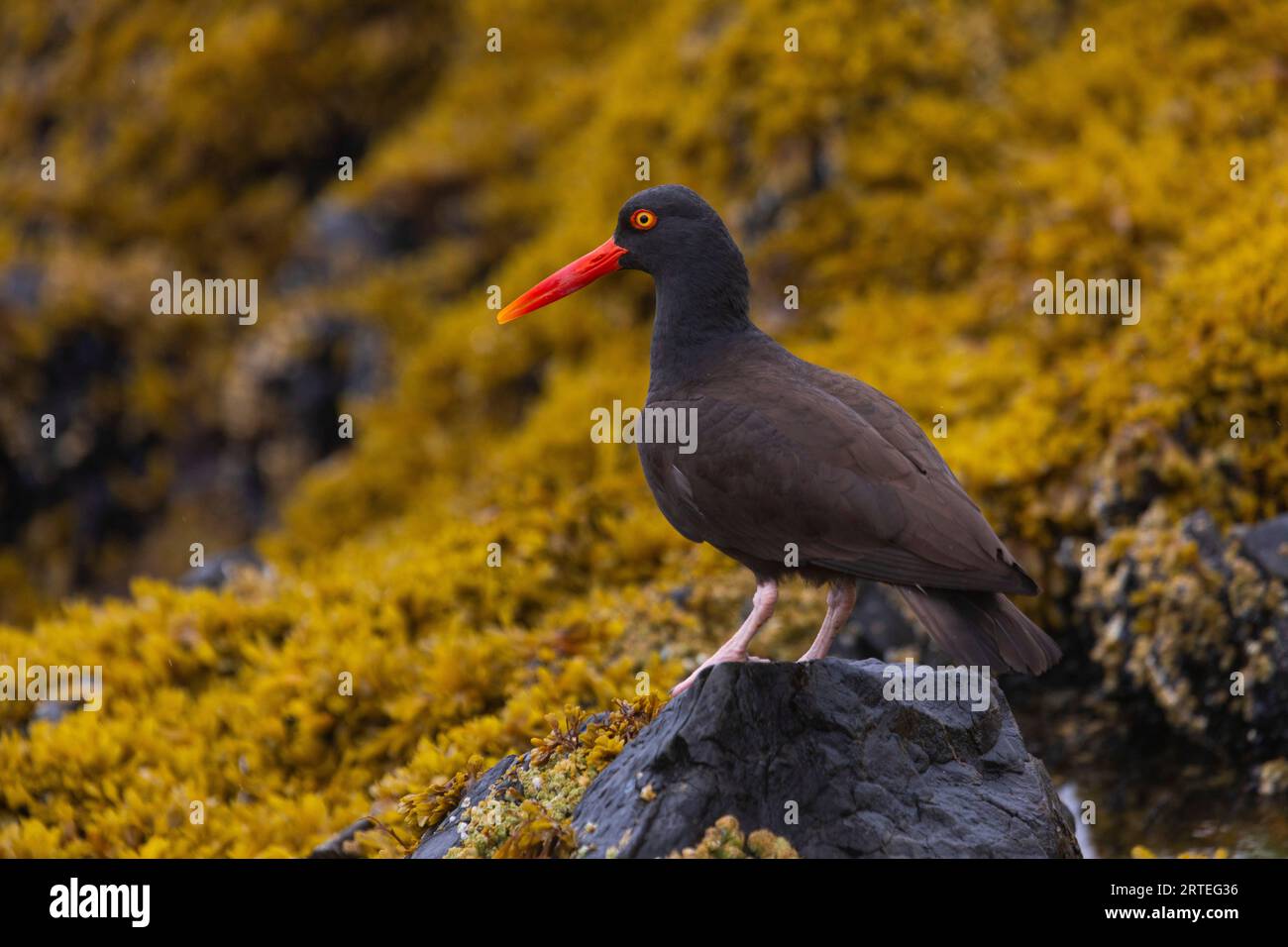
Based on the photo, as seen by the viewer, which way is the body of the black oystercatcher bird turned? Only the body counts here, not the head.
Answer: to the viewer's left

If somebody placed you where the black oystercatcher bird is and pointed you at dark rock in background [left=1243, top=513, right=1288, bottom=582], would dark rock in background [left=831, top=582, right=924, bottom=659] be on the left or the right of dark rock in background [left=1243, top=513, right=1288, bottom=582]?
left

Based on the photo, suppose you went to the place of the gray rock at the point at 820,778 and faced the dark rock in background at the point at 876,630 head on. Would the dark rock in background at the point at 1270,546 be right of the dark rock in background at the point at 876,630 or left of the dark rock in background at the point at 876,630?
right

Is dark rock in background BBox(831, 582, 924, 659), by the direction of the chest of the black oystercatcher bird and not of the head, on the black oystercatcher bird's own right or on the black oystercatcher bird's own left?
on the black oystercatcher bird's own right

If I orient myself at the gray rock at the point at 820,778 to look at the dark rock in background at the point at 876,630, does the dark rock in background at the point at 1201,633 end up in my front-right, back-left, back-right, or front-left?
front-right

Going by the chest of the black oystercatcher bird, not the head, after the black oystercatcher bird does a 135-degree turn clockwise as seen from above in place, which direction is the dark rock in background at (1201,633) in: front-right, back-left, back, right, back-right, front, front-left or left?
front

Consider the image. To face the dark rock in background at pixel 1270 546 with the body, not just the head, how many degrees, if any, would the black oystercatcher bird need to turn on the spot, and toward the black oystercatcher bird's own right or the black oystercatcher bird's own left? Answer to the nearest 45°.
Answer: approximately 135° to the black oystercatcher bird's own right
